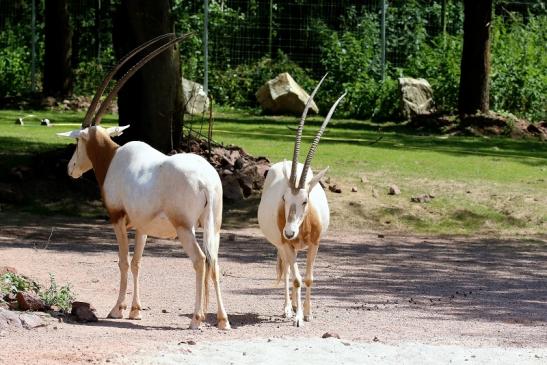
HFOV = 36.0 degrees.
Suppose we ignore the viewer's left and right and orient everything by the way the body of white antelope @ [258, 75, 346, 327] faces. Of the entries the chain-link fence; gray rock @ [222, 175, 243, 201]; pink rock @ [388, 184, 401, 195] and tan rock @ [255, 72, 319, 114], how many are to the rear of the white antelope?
4

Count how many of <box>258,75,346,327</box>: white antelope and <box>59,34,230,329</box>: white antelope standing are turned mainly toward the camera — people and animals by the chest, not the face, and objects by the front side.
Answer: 1

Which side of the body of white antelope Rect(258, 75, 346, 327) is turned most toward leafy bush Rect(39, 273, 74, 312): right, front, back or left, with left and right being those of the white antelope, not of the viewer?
right

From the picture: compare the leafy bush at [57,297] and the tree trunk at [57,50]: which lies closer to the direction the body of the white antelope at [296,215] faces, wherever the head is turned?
the leafy bush

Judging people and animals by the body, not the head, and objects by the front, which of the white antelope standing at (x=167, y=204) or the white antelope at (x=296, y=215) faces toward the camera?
the white antelope

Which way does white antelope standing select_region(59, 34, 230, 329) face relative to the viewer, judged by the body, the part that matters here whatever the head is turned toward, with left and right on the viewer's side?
facing away from the viewer and to the left of the viewer

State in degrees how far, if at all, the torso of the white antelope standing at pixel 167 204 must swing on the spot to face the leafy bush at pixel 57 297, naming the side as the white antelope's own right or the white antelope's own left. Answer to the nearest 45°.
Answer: approximately 45° to the white antelope's own left

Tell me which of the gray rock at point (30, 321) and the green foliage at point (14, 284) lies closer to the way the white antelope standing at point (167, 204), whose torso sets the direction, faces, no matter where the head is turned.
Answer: the green foliage

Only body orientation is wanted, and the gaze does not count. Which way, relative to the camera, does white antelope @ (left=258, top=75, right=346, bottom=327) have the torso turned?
toward the camera

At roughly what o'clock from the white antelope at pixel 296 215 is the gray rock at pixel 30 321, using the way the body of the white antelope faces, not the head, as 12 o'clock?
The gray rock is roughly at 2 o'clock from the white antelope.

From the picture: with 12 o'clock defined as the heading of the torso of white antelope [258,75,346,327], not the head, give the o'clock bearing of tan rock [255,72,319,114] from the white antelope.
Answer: The tan rock is roughly at 6 o'clock from the white antelope.

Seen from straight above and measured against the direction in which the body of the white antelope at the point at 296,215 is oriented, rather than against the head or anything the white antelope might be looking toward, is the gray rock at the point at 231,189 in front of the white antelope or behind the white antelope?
behind

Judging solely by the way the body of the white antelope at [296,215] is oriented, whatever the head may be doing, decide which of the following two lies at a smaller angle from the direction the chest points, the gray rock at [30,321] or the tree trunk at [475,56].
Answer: the gray rock
